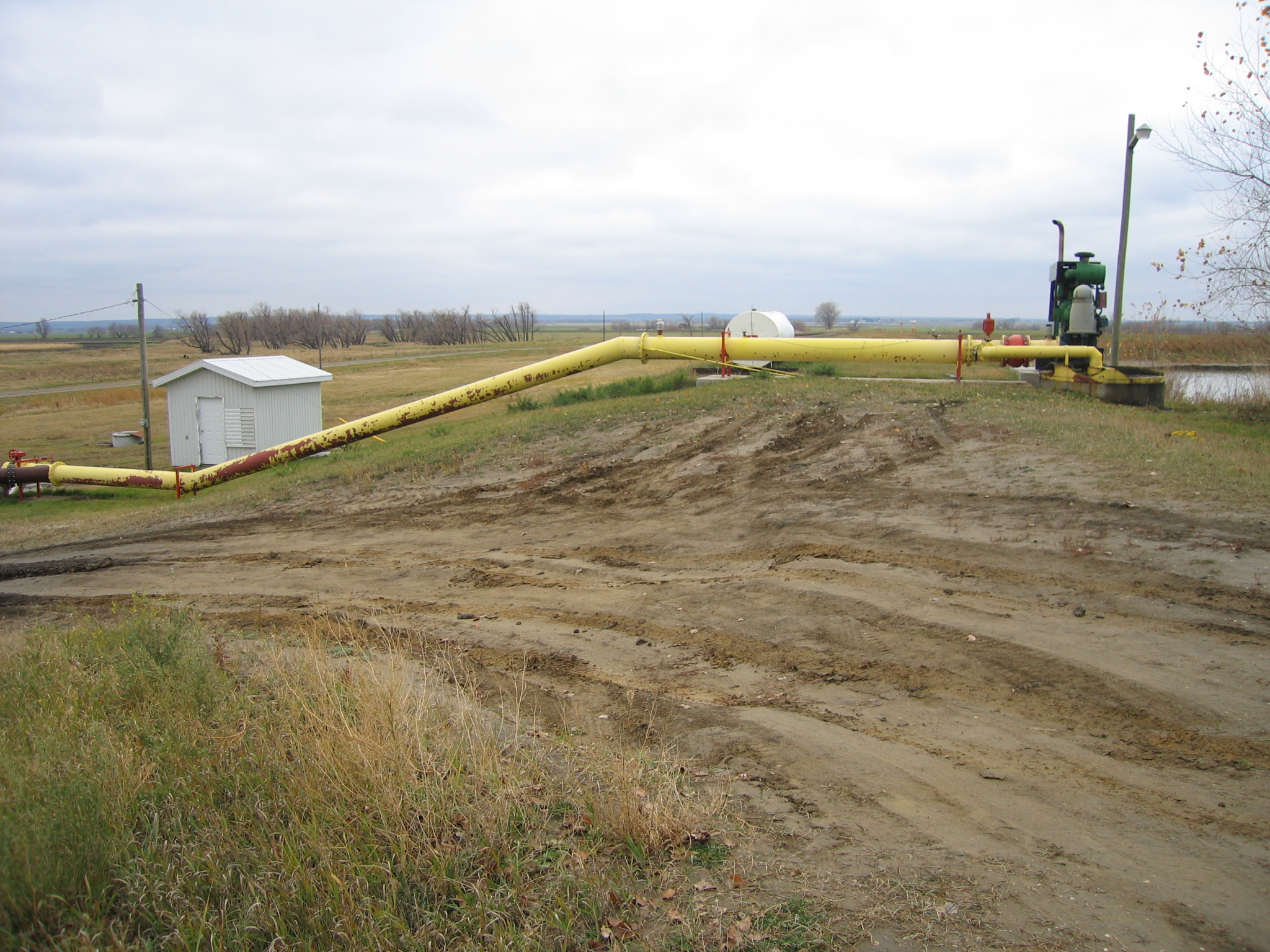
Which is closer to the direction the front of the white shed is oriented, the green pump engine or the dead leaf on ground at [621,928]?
the dead leaf on ground

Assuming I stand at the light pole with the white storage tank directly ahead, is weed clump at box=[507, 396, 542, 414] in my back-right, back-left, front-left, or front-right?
front-left

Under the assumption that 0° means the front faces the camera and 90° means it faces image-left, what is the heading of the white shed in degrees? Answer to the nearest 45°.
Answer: approximately 45°

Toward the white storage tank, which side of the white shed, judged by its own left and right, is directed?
left

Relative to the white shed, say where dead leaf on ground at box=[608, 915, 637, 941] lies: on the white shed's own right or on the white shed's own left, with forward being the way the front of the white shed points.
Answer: on the white shed's own left

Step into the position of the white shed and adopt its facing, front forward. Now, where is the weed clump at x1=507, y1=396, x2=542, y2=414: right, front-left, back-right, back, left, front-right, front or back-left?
left

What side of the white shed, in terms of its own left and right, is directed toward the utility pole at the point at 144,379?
right

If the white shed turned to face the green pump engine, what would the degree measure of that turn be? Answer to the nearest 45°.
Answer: approximately 90° to its left

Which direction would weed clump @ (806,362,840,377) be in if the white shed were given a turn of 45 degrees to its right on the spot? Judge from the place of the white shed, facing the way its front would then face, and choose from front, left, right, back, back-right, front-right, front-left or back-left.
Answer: back-left

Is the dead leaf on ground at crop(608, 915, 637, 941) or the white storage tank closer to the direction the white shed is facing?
the dead leaf on ground

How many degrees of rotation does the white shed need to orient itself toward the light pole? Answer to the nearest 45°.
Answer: approximately 90° to its left
